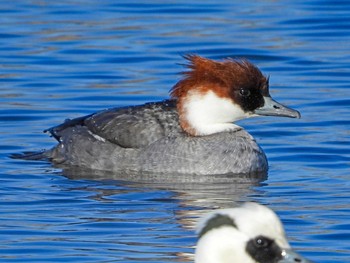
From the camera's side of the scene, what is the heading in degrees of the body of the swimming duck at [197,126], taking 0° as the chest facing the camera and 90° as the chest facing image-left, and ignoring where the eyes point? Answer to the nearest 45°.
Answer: approximately 270°
